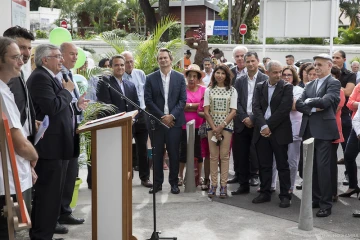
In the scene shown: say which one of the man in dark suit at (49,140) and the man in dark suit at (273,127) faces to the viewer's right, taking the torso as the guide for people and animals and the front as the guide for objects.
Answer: the man in dark suit at (49,140)

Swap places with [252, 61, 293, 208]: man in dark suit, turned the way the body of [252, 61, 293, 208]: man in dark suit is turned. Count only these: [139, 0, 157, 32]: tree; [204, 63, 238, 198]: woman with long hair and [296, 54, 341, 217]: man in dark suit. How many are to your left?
1

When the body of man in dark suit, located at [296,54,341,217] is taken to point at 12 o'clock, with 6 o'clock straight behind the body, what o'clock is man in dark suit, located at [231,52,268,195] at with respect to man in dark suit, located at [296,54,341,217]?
man in dark suit, located at [231,52,268,195] is roughly at 3 o'clock from man in dark suit, located at [296,54,341,217].

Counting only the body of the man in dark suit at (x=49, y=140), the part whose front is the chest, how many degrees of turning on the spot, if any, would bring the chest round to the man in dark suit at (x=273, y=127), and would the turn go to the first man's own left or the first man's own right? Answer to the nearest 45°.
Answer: approximately 45° to the first man's own left

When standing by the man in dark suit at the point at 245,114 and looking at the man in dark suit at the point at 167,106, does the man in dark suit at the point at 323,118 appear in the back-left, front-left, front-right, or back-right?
back-left

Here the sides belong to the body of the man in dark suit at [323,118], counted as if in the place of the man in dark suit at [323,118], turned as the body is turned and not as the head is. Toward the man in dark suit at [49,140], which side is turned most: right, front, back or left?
front

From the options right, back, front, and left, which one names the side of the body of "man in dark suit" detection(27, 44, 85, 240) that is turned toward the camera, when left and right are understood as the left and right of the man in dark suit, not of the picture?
right

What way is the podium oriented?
to the viewer's right

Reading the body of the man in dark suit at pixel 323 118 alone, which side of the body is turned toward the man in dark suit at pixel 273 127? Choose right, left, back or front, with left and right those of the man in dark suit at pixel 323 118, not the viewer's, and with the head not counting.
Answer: right

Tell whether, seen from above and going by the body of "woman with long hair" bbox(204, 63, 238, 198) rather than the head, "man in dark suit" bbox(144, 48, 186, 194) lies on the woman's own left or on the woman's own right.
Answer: on the woman's own right

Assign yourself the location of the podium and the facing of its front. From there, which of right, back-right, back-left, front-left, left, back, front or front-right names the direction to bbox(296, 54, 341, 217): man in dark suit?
front-left

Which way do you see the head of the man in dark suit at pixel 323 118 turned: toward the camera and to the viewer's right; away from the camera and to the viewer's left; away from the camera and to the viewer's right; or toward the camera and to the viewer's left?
toward the camera and to the viewer's left

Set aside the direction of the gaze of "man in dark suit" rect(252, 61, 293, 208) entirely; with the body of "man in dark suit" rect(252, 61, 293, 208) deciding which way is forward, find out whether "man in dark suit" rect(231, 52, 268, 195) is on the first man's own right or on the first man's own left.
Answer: on the first man's own right

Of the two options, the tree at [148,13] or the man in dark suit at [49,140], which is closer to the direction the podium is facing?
the tree

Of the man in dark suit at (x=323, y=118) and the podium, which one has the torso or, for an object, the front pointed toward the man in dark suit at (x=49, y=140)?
the man in dark suit at (x=323, y=118)
